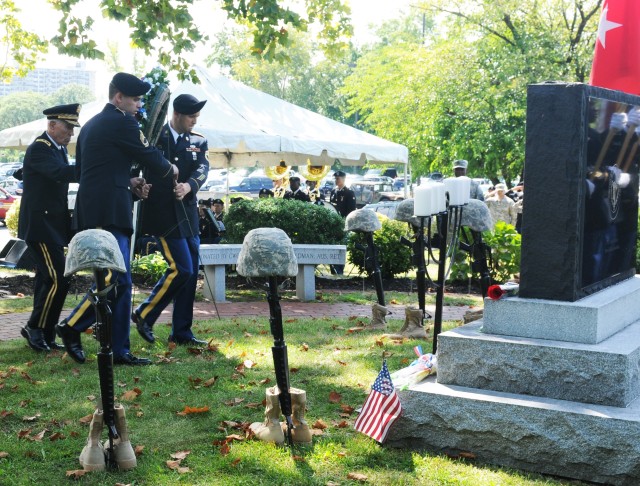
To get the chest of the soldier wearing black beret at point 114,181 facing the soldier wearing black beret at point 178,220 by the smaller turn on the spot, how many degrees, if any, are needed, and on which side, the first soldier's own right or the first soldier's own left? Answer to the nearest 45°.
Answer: approximately 45° to the first soldier's own left

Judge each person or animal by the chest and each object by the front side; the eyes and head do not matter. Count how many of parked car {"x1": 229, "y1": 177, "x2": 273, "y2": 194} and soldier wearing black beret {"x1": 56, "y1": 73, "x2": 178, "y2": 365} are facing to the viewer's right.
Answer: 1

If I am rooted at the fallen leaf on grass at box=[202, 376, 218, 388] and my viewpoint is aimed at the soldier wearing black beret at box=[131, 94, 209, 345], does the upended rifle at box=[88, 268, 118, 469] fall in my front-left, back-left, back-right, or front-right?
back-left

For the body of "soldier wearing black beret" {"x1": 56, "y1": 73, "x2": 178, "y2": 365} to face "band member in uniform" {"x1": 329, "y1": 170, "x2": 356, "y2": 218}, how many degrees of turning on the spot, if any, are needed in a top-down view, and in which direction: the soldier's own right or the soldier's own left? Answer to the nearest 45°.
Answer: approximately 45° to the soldier's own left

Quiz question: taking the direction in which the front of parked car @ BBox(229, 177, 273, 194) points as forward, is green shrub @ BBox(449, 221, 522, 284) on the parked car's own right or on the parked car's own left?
on the parked car's own left

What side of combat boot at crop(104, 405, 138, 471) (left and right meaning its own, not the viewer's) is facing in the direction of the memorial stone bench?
back

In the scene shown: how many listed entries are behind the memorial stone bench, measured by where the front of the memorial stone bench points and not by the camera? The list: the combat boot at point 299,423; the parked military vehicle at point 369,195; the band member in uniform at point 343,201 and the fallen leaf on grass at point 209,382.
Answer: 2
